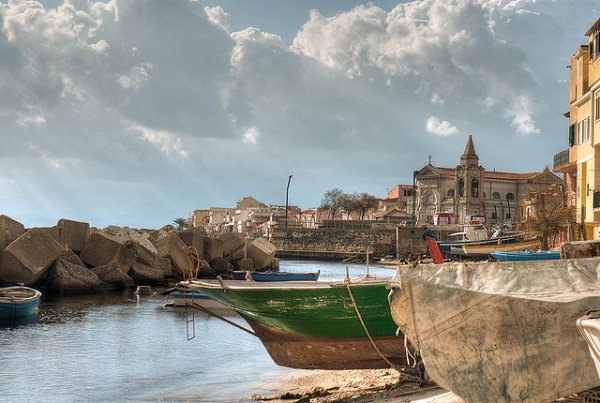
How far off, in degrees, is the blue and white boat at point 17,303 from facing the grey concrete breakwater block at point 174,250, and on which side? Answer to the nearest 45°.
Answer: approximately 45° to its left

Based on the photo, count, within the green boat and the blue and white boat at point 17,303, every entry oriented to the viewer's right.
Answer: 1

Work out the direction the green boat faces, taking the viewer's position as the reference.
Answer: facing to the left of the viewer

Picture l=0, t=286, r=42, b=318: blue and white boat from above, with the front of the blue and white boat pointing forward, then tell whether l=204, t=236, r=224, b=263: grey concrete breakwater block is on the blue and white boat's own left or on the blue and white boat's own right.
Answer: on the blue and white boat's own left

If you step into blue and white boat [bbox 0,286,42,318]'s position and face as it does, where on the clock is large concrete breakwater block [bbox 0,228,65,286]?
The large concrete breakwater block is roughly at 9 o'clock from the blue and white boat.

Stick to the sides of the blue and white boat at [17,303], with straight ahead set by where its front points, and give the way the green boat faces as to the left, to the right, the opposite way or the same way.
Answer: the opposite way

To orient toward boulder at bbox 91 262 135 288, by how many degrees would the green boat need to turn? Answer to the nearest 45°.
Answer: approximately 45° to its right

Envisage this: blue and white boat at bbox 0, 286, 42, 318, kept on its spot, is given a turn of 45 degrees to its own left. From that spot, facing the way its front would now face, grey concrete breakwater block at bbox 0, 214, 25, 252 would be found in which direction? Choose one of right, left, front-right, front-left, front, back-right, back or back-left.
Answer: front-left

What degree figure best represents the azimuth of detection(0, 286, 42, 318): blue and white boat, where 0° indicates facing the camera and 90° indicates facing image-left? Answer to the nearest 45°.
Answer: approximately 270°
